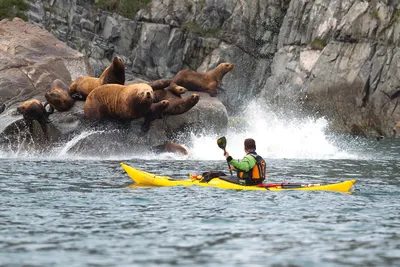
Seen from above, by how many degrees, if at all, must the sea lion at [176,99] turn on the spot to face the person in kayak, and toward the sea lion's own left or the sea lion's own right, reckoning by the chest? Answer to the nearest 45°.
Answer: approximately 90° to the sea lion's own right

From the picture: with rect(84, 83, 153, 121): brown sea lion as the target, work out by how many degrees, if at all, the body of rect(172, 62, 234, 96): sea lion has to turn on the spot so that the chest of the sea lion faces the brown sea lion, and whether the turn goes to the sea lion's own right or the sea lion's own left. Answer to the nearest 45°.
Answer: approximately 135° to the sea lion's own right

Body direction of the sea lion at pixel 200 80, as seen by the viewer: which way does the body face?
to the viewer's right

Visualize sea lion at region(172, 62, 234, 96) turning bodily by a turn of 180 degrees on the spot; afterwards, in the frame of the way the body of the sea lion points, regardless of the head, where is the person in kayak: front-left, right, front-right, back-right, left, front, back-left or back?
left

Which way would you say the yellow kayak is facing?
to the viewer's left

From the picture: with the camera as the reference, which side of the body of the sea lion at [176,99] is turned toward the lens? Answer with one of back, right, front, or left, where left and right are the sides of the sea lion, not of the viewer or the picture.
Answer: right

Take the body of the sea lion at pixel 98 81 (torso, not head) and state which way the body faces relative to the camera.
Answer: to the viewer's right

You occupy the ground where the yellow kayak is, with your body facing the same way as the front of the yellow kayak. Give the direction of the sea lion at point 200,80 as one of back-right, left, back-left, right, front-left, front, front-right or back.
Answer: right

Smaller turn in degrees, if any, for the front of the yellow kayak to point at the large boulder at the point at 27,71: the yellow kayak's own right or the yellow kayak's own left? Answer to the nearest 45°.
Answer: approximately 45° to the yellow kayak's own right

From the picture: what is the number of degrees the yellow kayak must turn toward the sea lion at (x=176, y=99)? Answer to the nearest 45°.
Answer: approximately 90° to its right
